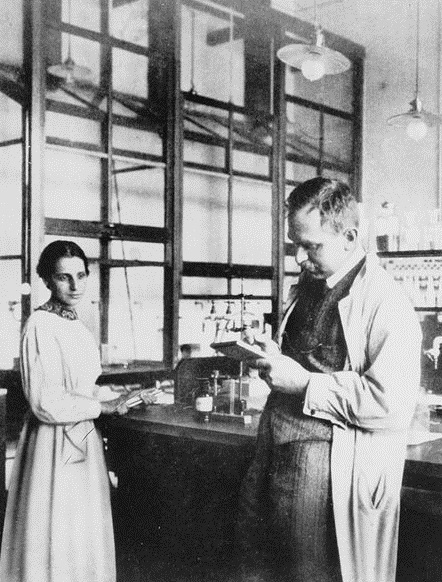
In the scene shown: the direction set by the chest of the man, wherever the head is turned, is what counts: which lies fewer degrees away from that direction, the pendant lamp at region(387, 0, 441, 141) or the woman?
the woman

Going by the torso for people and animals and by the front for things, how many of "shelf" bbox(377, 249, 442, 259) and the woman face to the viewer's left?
0

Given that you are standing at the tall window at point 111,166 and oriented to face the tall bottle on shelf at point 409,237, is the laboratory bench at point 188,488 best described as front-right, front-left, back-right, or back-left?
front-right

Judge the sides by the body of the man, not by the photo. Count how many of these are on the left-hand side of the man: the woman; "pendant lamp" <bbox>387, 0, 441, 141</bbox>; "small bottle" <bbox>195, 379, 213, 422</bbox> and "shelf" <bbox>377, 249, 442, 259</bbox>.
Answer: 0

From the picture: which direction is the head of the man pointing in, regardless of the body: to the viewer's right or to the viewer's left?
to the viewer's left

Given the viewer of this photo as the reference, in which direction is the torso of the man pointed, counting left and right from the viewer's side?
facing the viewer and to the left of the viewer

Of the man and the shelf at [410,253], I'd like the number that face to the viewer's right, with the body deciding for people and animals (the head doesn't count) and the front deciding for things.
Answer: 0

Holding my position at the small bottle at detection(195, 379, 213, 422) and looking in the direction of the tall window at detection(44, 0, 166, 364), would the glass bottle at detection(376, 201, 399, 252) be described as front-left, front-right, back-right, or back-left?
front-right

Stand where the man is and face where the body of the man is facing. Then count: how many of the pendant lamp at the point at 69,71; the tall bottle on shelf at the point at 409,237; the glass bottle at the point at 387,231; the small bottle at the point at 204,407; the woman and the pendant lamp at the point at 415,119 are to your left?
0

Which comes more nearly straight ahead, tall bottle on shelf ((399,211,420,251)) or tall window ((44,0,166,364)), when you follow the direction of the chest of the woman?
the tall bottle on shelf

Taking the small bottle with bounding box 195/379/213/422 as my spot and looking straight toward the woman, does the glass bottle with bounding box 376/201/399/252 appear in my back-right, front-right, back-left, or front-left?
back-right

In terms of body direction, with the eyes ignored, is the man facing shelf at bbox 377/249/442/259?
no

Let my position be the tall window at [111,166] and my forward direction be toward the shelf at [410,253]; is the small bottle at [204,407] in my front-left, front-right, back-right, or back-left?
front-right

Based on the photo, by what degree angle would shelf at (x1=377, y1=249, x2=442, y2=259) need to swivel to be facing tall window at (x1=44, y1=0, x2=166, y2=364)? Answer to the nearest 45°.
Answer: approximately 90° to its right

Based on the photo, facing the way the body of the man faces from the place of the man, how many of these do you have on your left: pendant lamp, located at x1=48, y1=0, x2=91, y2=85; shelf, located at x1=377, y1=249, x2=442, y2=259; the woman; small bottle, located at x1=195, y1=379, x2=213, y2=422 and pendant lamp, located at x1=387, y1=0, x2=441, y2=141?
0

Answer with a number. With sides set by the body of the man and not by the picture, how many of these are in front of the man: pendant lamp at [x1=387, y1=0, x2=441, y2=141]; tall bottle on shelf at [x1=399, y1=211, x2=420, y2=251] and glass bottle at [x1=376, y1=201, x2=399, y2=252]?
0

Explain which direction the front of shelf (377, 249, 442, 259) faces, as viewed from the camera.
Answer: facing the viewer

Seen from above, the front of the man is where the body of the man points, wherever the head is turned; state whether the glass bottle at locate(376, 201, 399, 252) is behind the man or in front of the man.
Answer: behind

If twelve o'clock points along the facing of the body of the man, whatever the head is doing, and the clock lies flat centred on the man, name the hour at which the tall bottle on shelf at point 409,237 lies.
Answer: The tall bottle on shelf is roughly at 5 o'clock from the man.

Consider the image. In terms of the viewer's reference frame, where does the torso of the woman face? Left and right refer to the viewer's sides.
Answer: facing the viewer and to the right of the viewer
